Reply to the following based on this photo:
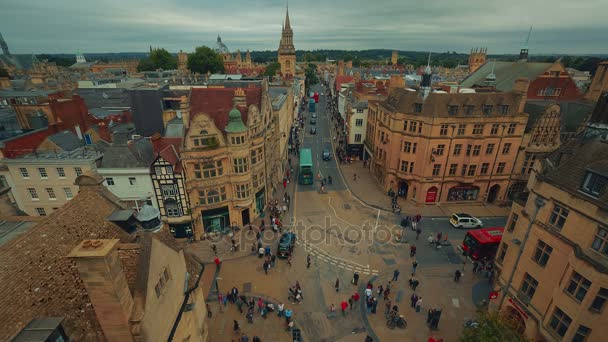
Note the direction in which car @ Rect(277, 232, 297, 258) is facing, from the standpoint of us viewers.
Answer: facing away from the viewer and to the right of the viewer

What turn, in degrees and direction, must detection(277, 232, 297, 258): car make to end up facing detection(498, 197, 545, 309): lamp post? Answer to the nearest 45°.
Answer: approximately 90° to its right

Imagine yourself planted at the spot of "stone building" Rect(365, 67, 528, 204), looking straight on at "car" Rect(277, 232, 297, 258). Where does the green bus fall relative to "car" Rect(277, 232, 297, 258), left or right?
right

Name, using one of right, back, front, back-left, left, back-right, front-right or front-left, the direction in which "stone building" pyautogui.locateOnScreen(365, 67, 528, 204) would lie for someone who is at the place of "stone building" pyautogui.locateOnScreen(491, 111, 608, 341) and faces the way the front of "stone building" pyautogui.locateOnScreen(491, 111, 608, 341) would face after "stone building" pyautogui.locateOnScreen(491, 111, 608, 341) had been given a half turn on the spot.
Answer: left

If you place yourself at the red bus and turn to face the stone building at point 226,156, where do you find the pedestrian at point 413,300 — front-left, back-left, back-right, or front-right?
front-left

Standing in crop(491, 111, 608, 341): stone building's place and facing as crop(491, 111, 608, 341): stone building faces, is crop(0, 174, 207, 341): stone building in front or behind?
in front

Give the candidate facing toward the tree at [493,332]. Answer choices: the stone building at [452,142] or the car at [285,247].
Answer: the stone building

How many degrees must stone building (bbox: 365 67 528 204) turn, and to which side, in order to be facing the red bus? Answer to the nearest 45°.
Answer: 0° — it already faces it

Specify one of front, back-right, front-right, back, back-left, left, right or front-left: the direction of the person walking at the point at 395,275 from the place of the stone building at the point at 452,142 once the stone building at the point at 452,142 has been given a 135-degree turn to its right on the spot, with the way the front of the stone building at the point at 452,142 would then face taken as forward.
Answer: back-left

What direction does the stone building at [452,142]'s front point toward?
toward the camera

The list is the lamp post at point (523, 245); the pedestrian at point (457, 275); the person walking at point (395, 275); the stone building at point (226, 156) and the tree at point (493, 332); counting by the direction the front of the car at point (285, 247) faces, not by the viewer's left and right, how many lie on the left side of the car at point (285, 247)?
1

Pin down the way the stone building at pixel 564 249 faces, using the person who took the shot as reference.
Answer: facing the viewer and to the left of the viewer

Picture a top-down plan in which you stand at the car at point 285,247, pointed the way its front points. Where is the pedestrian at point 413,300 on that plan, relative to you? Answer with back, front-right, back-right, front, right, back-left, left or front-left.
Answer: right
